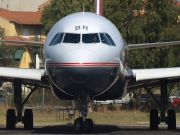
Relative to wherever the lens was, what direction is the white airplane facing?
facing the viewer
